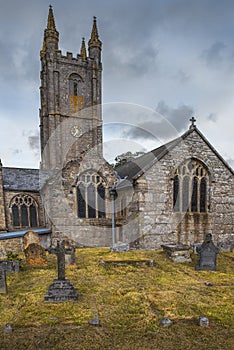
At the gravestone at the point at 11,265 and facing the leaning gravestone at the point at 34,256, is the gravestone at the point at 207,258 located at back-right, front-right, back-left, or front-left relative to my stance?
front-right

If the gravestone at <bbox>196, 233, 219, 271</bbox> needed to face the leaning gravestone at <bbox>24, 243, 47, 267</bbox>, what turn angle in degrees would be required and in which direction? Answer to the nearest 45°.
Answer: approximately 90° to its right

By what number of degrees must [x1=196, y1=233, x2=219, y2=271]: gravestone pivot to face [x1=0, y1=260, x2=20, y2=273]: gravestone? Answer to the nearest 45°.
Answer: approximately 45° to its right

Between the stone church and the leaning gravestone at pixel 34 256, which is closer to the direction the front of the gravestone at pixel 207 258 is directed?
the leaning gravestone

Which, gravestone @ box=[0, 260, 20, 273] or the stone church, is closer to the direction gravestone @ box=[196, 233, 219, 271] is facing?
the gravestone

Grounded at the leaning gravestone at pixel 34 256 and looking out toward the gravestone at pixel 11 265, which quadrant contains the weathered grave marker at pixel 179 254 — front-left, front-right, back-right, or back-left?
back-left

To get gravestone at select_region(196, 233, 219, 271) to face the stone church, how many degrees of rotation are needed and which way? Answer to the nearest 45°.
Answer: approximately 135° to its right

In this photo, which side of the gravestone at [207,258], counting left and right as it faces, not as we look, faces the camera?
front
